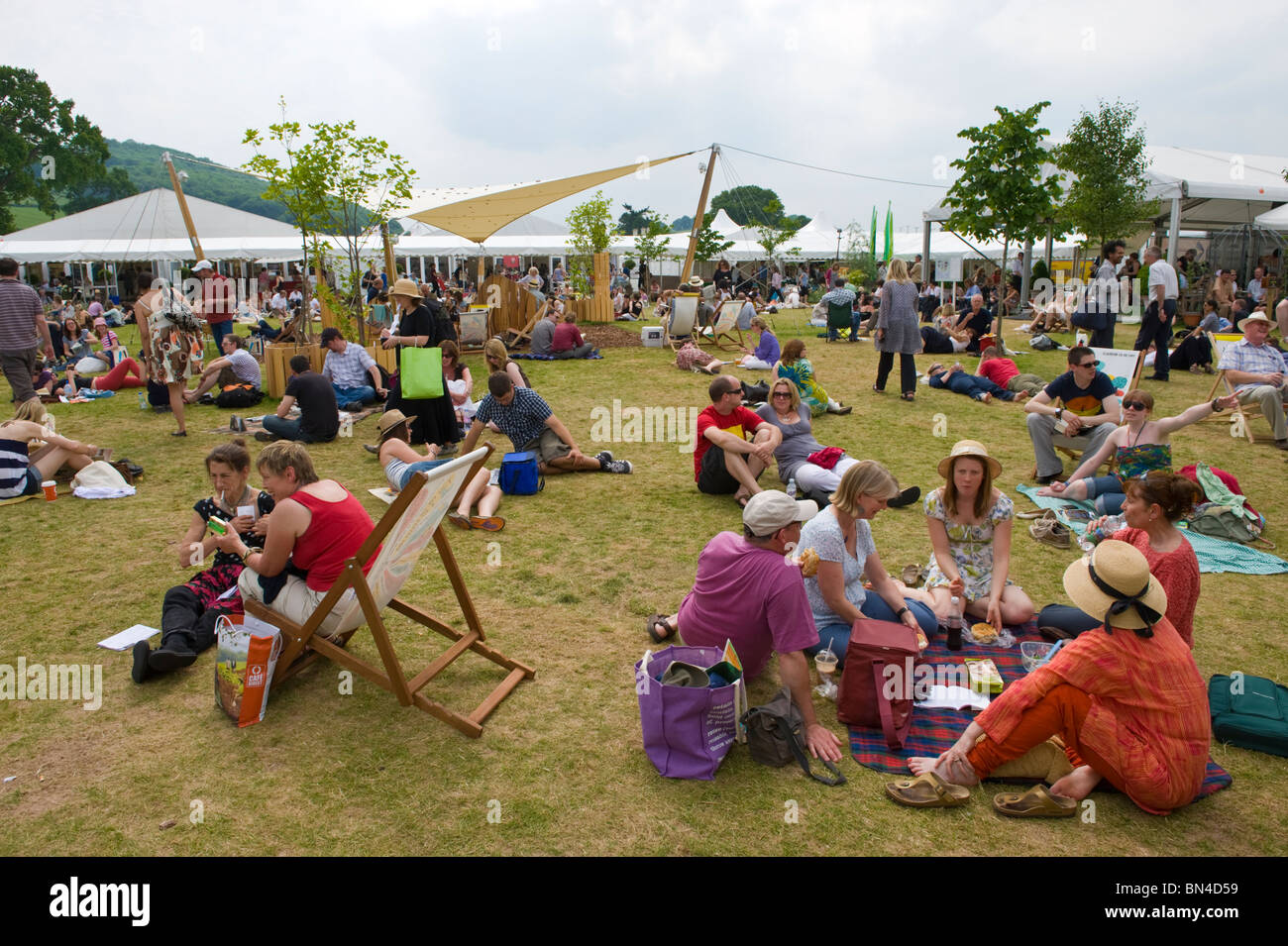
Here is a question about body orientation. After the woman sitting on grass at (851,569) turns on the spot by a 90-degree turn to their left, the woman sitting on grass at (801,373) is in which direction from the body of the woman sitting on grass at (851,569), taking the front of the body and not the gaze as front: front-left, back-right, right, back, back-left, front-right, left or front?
front-left

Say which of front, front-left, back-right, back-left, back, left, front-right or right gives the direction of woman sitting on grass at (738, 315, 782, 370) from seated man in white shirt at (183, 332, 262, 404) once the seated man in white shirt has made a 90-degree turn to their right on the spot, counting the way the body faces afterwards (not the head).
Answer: right

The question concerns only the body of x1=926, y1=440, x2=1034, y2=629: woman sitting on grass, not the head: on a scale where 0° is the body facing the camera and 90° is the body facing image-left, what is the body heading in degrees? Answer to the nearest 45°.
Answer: approximately 0°

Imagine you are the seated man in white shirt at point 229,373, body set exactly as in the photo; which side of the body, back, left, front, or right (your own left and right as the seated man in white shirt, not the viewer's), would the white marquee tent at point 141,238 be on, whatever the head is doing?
right

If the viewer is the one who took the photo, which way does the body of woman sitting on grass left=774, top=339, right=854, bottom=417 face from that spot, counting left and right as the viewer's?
facing to the right of the viewer

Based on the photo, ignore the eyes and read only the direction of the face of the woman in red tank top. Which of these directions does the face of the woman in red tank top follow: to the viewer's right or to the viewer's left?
to the viewer's left

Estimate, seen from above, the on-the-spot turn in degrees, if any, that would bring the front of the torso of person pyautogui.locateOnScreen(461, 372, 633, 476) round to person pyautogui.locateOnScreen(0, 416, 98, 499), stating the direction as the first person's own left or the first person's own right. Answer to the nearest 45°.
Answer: approximately 135° to the first person's own right

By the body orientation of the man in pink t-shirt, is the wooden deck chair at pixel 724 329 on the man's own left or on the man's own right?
on the man's own left

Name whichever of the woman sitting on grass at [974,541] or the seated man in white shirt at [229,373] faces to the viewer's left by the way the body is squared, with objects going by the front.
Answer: the seated man in white shirt

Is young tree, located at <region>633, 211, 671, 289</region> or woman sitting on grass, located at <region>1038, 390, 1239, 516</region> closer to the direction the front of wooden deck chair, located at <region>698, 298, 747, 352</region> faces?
the young tree
